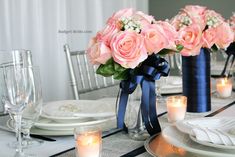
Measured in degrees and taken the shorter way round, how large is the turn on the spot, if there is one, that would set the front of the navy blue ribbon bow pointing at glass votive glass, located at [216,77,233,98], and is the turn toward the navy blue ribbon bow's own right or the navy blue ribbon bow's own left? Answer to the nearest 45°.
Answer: approximately 135° to the navy blue ribbon bow's own left

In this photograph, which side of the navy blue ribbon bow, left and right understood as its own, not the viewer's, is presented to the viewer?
front
